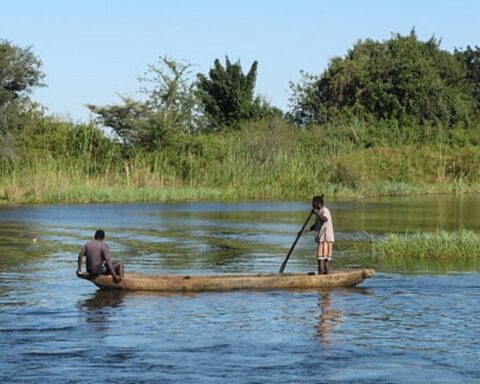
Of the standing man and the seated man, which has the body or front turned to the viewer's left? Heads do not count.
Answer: the standing man

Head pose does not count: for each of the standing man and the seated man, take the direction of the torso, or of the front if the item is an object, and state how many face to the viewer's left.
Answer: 1

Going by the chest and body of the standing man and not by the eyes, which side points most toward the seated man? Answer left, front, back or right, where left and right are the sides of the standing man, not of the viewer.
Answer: front

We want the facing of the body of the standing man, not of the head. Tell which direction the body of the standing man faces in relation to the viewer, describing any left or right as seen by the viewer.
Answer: facing to the left of the viewer

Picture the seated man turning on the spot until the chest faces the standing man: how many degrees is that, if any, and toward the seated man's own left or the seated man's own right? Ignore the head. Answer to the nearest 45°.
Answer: approximately 45° to the seated man's own right

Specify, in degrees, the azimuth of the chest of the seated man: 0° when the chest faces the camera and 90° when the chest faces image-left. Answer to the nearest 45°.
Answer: approximately 225°
